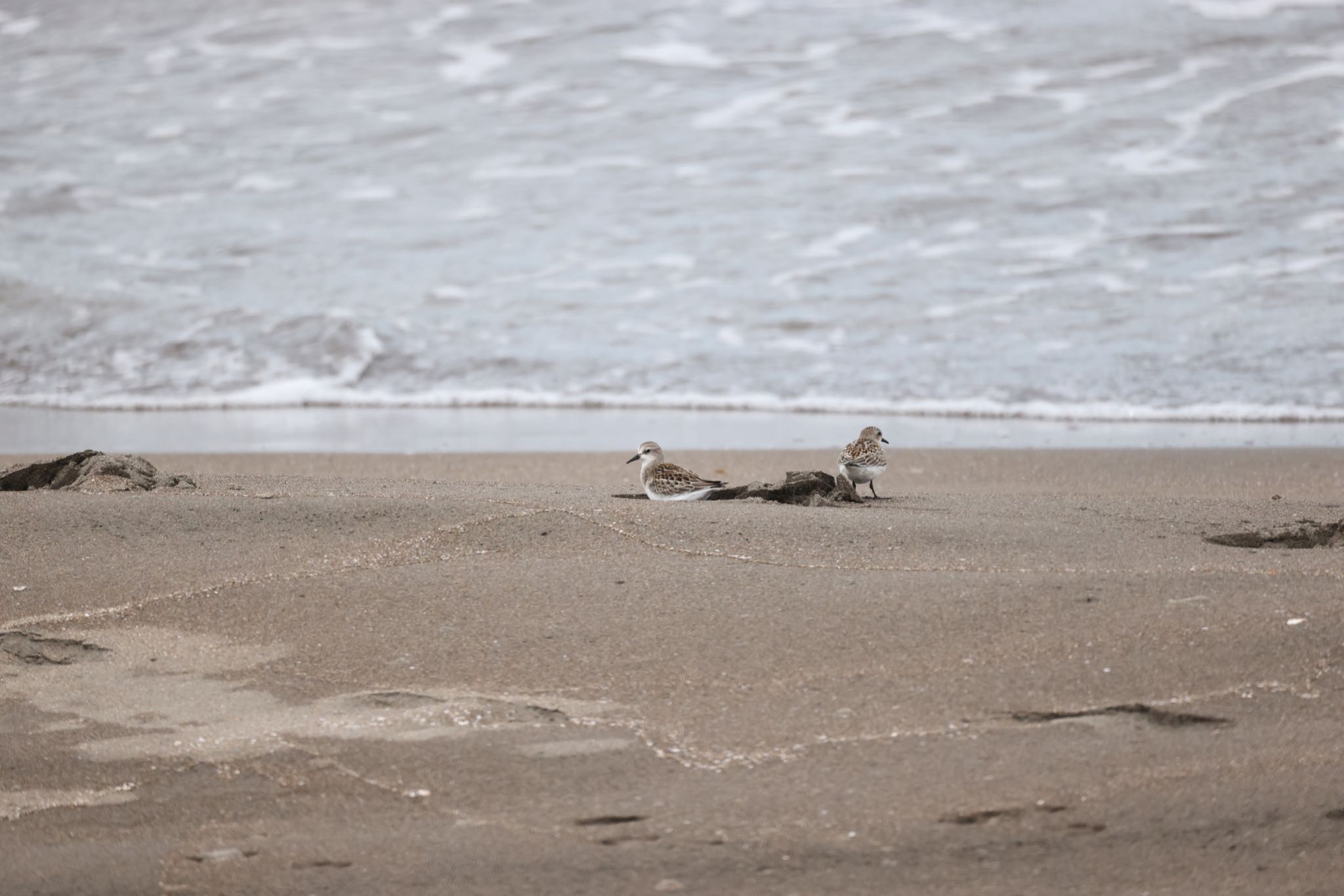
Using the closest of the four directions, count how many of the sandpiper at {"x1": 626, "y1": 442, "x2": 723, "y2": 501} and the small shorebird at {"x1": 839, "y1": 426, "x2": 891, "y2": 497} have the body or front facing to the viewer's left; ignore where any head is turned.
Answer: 1

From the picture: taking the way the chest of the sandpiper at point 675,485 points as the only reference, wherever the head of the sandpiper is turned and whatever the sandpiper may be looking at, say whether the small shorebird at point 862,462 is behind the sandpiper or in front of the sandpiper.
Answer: behind

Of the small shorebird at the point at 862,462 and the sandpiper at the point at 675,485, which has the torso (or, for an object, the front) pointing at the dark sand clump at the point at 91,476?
the sandpiper

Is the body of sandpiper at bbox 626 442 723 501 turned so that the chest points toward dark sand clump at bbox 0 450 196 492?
yes

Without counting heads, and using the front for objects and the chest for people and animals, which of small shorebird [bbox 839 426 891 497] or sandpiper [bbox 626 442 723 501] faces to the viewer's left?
the sandpiper

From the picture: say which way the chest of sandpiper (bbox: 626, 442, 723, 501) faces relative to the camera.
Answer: to the viewer's left

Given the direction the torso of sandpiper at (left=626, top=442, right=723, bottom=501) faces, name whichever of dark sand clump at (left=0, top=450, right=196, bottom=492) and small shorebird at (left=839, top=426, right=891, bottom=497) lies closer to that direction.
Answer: the dark sand clump
